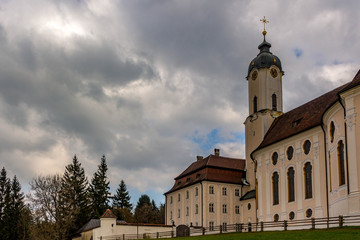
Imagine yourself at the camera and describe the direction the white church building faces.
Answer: facing the viewer and to the right of the viewer
